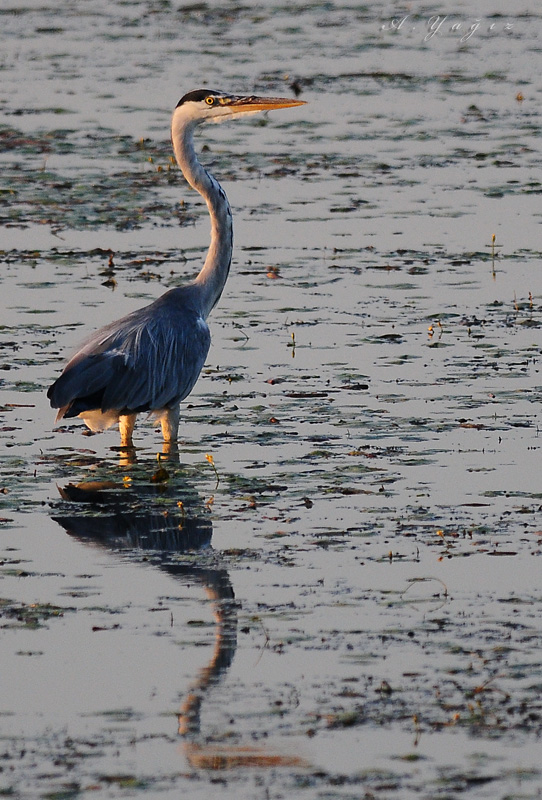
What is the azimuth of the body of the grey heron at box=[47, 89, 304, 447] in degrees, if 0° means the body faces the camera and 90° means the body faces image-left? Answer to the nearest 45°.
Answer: approximately 270°
